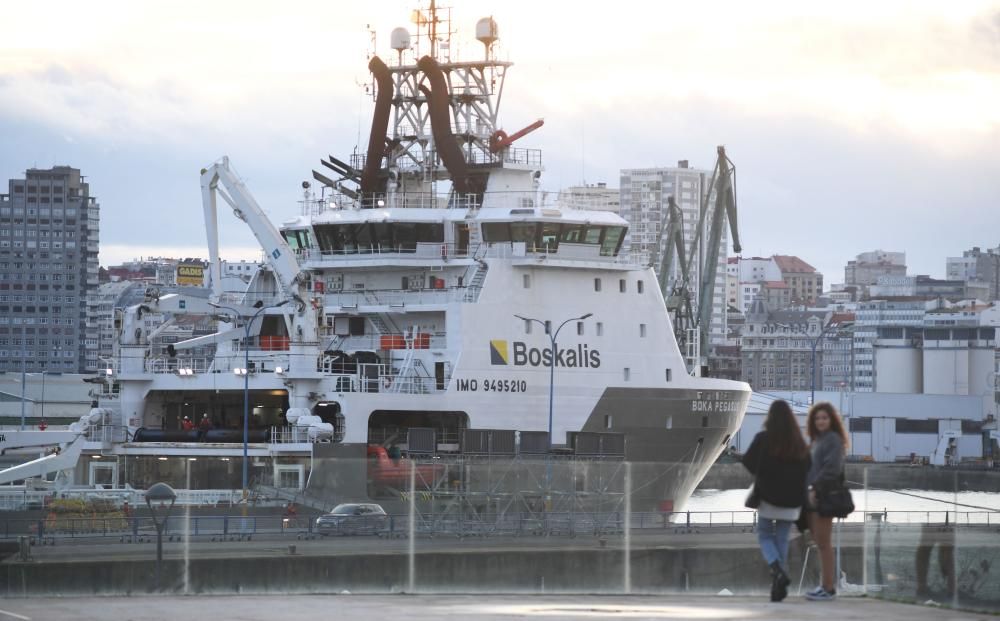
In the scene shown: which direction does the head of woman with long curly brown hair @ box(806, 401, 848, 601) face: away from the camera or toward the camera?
toward the camera

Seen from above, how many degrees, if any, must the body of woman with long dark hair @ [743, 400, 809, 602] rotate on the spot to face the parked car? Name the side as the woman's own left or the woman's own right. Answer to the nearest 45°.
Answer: approximately 45° to the woman's own left

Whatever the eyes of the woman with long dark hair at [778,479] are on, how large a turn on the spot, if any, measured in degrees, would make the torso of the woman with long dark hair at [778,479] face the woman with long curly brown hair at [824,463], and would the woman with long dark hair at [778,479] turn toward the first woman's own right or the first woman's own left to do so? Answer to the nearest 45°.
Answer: approximately 45° to the first woman's own right

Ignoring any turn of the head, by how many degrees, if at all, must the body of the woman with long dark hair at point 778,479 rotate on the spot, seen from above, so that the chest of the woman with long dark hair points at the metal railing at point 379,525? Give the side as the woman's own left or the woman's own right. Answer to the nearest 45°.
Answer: approximately 45° to the woman's own left

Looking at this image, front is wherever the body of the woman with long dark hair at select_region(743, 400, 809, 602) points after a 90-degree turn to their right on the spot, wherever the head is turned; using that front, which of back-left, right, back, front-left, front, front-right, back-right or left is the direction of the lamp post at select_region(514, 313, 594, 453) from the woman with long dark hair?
left

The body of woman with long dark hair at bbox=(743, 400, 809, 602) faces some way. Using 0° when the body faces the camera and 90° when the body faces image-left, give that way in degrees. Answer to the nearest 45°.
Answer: approximately 180°

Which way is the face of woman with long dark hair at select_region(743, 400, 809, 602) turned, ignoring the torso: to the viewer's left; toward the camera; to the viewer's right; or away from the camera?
away from the camera
